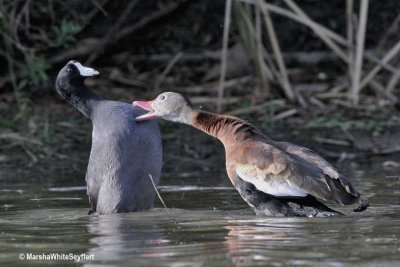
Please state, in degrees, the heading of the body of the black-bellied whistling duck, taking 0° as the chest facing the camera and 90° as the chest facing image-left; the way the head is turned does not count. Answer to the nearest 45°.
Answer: approximately 90°

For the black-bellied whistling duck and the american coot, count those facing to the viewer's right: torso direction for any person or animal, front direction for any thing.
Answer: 0

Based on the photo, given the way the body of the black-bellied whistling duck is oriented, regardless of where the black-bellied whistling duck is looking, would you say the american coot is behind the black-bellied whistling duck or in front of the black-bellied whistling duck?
in front
